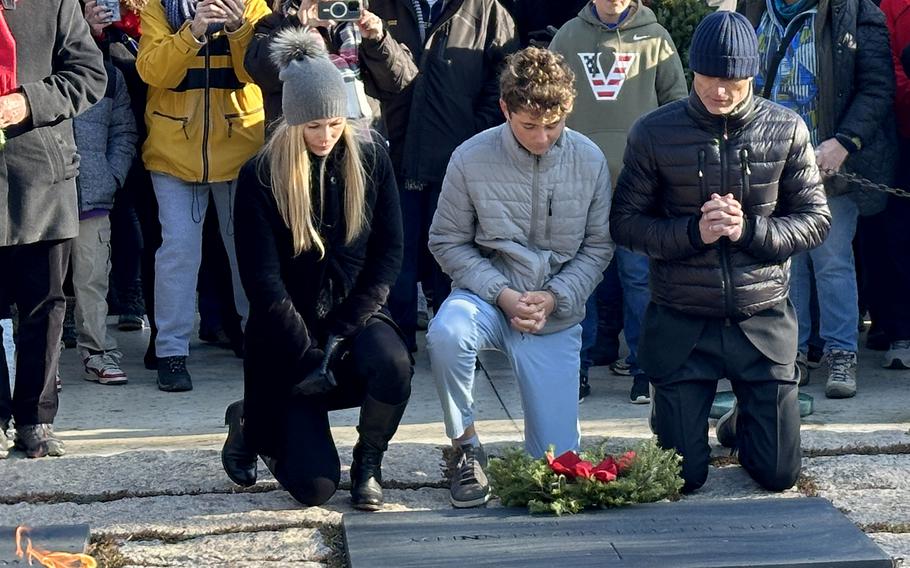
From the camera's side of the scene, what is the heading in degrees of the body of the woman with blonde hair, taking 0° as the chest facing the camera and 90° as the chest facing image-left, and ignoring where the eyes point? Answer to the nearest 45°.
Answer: approximately 315°

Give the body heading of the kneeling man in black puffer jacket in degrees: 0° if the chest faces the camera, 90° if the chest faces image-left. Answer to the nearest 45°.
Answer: approximately 0°

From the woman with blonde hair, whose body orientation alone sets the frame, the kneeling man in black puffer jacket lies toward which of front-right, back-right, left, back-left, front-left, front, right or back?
front-left

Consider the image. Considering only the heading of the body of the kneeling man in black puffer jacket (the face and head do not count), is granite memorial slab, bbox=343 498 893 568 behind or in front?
in front

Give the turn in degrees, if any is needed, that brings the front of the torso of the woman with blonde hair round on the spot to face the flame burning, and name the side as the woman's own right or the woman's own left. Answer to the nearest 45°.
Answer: approximately 90° to the woman's own right

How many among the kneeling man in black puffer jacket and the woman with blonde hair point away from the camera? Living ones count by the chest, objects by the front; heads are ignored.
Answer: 0

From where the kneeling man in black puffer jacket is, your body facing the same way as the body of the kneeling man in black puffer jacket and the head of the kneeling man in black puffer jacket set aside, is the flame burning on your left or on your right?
on your right

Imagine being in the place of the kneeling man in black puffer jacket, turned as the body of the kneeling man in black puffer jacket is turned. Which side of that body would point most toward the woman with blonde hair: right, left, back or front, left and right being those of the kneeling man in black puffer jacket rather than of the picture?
right
